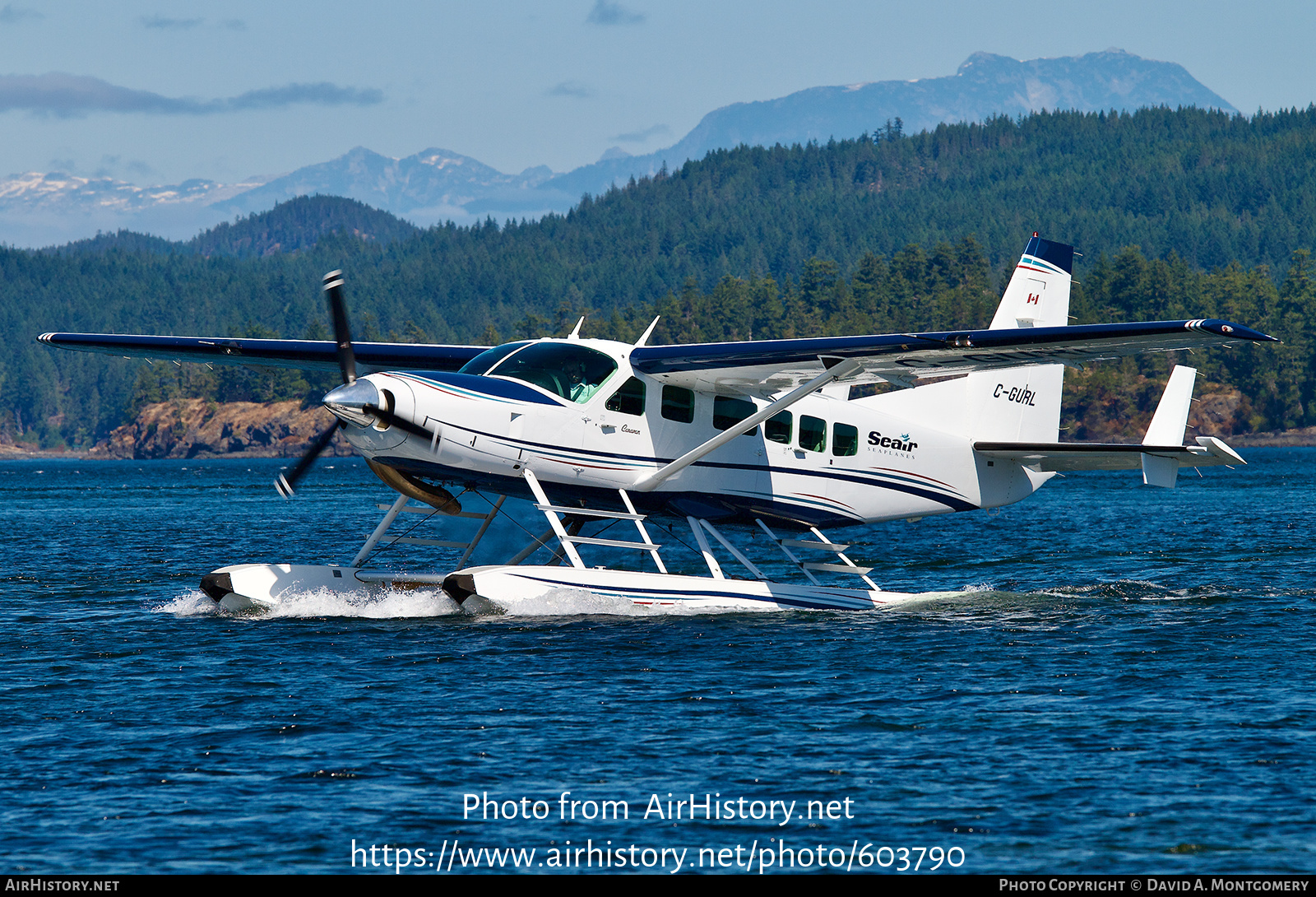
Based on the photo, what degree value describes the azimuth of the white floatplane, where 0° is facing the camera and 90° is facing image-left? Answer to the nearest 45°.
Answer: approximately 45°
